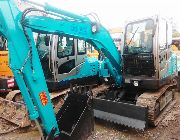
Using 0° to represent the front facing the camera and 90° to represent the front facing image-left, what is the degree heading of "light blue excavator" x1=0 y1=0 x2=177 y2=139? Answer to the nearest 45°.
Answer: approximately 45°
